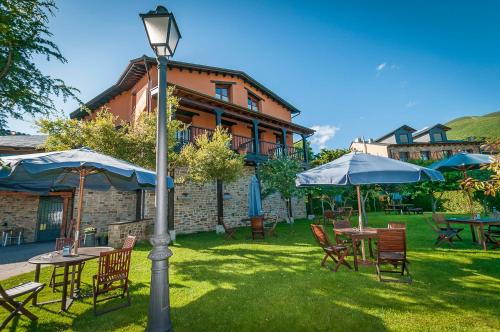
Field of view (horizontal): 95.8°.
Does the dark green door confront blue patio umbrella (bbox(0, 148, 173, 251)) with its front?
yes

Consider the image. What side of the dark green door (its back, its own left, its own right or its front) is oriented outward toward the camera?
front

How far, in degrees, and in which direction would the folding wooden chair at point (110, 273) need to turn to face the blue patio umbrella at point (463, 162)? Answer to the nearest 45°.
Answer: approximately 135° to its right

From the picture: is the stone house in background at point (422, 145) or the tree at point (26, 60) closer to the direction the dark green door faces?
the tree

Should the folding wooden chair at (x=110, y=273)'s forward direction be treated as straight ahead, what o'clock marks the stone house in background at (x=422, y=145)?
The stone house in background is roughly at 4 o'clock from the folding wooden chair.

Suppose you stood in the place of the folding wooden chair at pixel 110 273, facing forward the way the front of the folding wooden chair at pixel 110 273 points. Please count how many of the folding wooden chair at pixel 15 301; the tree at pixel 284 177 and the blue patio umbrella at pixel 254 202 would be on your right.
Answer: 2

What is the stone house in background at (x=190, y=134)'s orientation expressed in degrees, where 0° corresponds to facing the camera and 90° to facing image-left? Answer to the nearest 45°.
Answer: approximately 315°

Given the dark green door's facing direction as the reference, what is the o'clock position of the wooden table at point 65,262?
The wooden table is roughly at 12 o'clock from the dark green door.

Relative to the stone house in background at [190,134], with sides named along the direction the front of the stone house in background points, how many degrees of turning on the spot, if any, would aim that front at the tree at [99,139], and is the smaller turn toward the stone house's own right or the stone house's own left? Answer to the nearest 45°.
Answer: approximately 90° to the stone house's own right

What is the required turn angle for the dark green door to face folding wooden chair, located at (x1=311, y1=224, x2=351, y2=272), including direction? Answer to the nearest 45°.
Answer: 0° — it already faces it

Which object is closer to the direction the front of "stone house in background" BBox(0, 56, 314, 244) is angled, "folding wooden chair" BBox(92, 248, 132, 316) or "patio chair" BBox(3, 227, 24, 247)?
the folding wooden chair

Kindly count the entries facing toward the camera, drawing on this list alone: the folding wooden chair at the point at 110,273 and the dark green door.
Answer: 1

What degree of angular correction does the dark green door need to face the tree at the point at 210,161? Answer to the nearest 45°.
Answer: approximately 45° to its left

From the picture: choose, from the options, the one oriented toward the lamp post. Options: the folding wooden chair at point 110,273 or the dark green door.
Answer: the dark green door

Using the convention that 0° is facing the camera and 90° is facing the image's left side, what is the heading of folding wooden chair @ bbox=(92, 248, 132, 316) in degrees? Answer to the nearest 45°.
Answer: approximately 135°

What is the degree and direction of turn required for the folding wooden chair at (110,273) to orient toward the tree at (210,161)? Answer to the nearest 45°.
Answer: approximately 90° to its right
